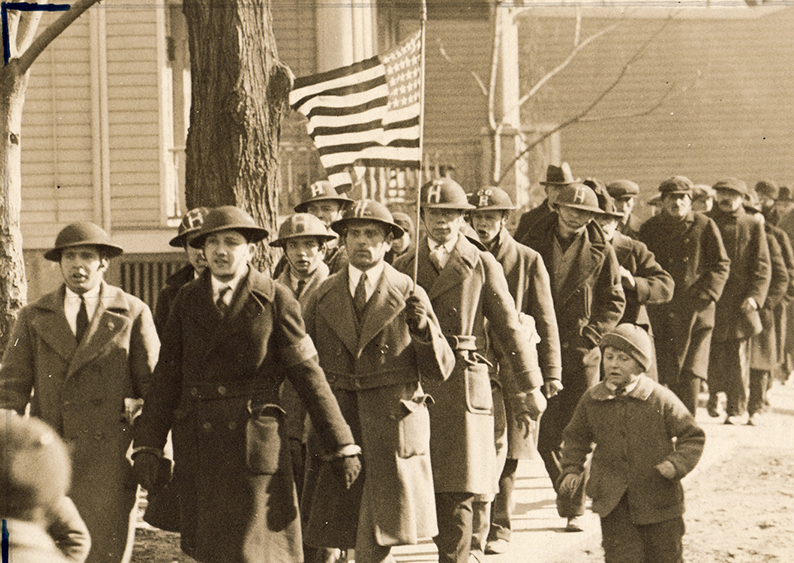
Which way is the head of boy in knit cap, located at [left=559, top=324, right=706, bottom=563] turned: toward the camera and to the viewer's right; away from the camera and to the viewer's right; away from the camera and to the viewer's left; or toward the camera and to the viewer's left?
toward the camera and to the viewer's left

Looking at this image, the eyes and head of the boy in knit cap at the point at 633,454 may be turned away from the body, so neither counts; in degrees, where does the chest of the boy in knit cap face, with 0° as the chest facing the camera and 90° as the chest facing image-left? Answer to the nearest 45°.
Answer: approximately 45°

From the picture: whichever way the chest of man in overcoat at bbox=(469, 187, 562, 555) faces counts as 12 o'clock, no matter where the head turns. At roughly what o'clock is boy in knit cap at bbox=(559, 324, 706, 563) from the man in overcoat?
The boy in knit cap is roughly at 10 o'clock from the man in overcoat.

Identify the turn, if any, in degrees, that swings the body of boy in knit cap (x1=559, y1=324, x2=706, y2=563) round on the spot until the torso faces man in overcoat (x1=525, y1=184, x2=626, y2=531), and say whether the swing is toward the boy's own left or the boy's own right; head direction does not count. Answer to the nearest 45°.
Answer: approximately 135° to the boy's own right

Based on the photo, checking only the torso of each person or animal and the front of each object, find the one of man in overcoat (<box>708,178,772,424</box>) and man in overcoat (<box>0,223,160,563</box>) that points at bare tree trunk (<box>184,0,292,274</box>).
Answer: man in overcoat (<box>708,178,772,424</box>)

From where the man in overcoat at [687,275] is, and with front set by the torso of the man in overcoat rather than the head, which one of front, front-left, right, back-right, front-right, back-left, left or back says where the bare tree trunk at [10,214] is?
front-right

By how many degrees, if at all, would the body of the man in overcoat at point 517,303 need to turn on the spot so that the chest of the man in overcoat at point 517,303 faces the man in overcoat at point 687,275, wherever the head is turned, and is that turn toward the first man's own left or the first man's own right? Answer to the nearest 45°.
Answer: approximately 180°

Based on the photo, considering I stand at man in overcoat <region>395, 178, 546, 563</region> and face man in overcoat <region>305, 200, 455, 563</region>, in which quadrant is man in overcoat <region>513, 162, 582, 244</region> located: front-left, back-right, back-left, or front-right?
back-right

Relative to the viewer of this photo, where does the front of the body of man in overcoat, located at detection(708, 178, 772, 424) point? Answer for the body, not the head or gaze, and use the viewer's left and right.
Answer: facing the viewer and to the left of the viewer

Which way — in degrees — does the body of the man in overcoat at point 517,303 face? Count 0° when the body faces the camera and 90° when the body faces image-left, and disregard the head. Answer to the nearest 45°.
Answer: approximately 45°

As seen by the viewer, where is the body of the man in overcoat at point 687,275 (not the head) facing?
toward the camera
